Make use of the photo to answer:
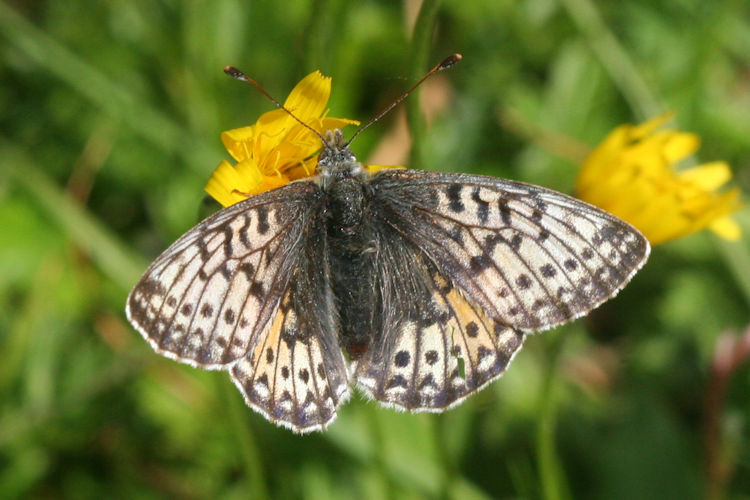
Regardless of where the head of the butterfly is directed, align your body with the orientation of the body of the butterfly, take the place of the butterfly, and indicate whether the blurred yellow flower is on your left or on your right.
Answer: on your right

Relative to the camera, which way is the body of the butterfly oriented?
away from the camera
